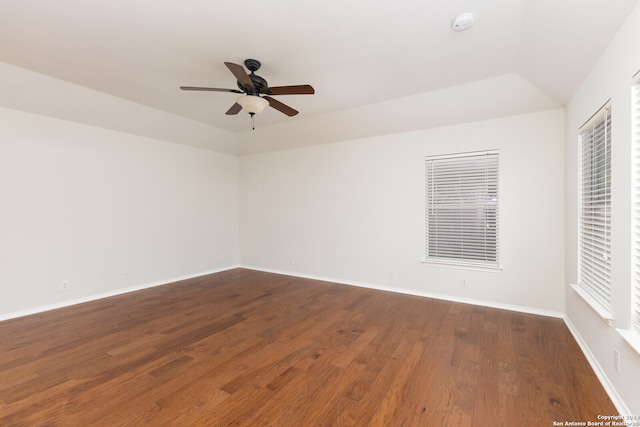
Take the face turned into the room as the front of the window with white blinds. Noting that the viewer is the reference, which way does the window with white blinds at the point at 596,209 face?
facing to the left of the viewer

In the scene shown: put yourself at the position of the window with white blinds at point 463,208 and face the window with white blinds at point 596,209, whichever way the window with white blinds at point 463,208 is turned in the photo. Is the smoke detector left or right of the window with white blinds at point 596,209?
right

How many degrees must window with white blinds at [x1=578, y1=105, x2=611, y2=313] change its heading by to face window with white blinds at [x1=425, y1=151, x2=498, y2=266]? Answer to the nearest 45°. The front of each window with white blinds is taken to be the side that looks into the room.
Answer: approximately 45° to its right

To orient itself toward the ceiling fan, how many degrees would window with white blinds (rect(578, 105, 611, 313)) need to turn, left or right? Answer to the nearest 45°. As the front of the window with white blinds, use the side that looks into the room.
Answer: approximately 45° to its left
